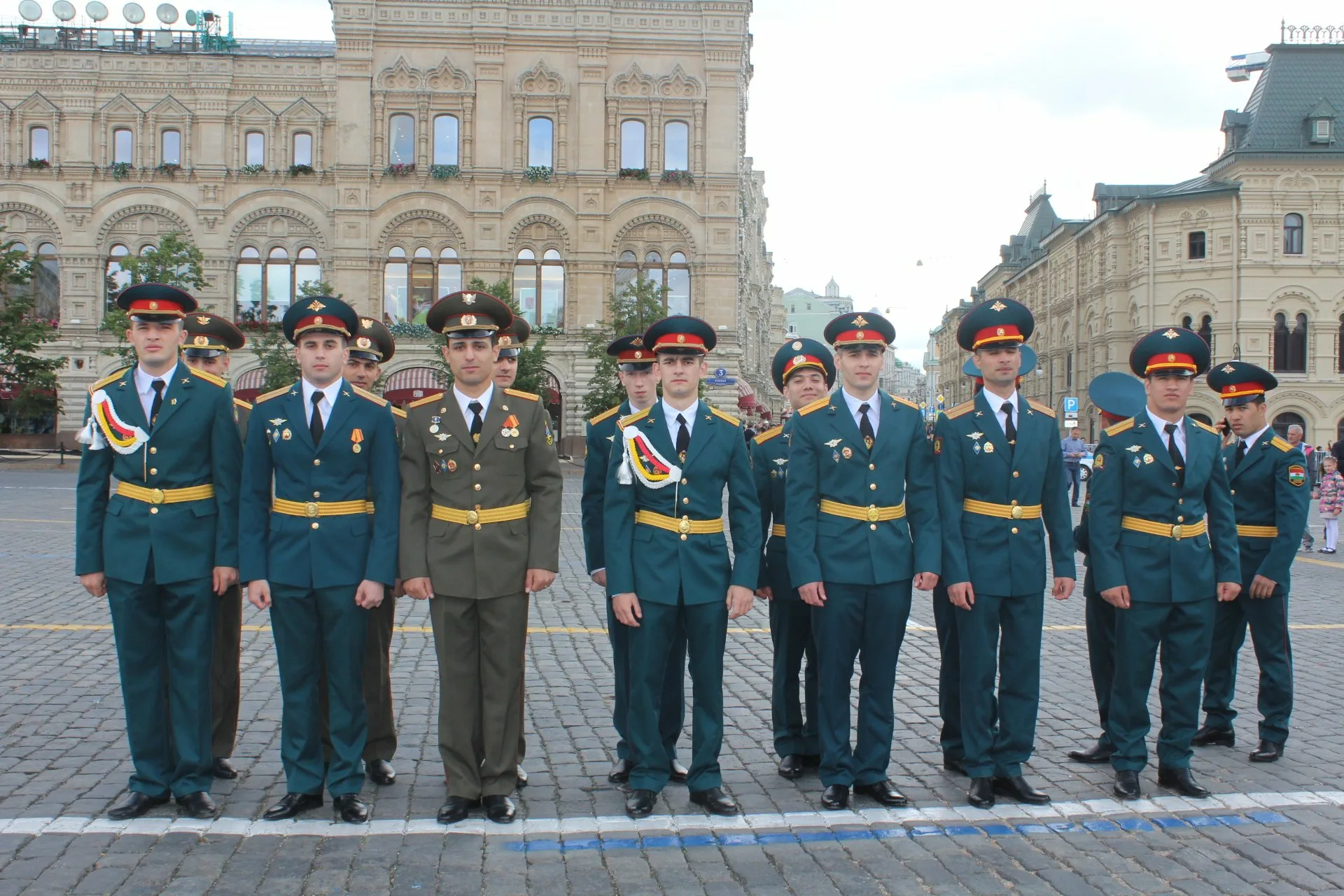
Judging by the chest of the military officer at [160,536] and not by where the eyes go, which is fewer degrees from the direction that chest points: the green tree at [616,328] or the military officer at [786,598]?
the military officer

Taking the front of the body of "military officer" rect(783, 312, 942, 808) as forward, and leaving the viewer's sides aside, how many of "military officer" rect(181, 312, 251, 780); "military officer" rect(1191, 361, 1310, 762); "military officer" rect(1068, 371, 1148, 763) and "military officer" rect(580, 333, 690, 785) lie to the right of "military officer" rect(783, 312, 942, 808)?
2

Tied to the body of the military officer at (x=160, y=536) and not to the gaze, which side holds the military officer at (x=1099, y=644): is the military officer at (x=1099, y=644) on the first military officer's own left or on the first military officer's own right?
on the first military officer's own left

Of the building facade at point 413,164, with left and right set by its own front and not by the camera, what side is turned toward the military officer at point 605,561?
front

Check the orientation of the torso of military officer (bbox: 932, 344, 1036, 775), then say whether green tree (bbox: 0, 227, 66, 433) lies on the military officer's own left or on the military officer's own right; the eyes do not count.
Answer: on the military officer's own right

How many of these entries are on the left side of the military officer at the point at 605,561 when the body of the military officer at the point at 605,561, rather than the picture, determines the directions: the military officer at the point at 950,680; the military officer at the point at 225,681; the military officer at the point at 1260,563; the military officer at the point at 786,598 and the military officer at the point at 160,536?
3

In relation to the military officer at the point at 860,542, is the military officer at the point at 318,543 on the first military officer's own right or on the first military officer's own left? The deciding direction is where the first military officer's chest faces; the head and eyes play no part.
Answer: on the first military officer's own right

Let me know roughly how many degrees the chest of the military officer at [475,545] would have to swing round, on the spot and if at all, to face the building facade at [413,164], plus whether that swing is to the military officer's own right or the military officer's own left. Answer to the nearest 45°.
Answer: approximately 180°

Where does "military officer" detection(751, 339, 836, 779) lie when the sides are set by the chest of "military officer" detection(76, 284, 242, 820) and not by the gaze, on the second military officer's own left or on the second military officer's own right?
on the second military officer's own left

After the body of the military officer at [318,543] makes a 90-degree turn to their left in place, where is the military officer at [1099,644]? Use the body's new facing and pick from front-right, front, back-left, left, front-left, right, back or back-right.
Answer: front

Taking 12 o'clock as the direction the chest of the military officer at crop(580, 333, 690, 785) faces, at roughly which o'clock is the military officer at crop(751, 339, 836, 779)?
the military officer at crop(751, 339, 836, 779) is roughly at 9 o'clock from the military officer at crop(580, 333, 690, 785).

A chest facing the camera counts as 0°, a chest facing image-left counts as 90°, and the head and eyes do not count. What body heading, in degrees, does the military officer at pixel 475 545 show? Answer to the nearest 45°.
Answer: approximately 0°
